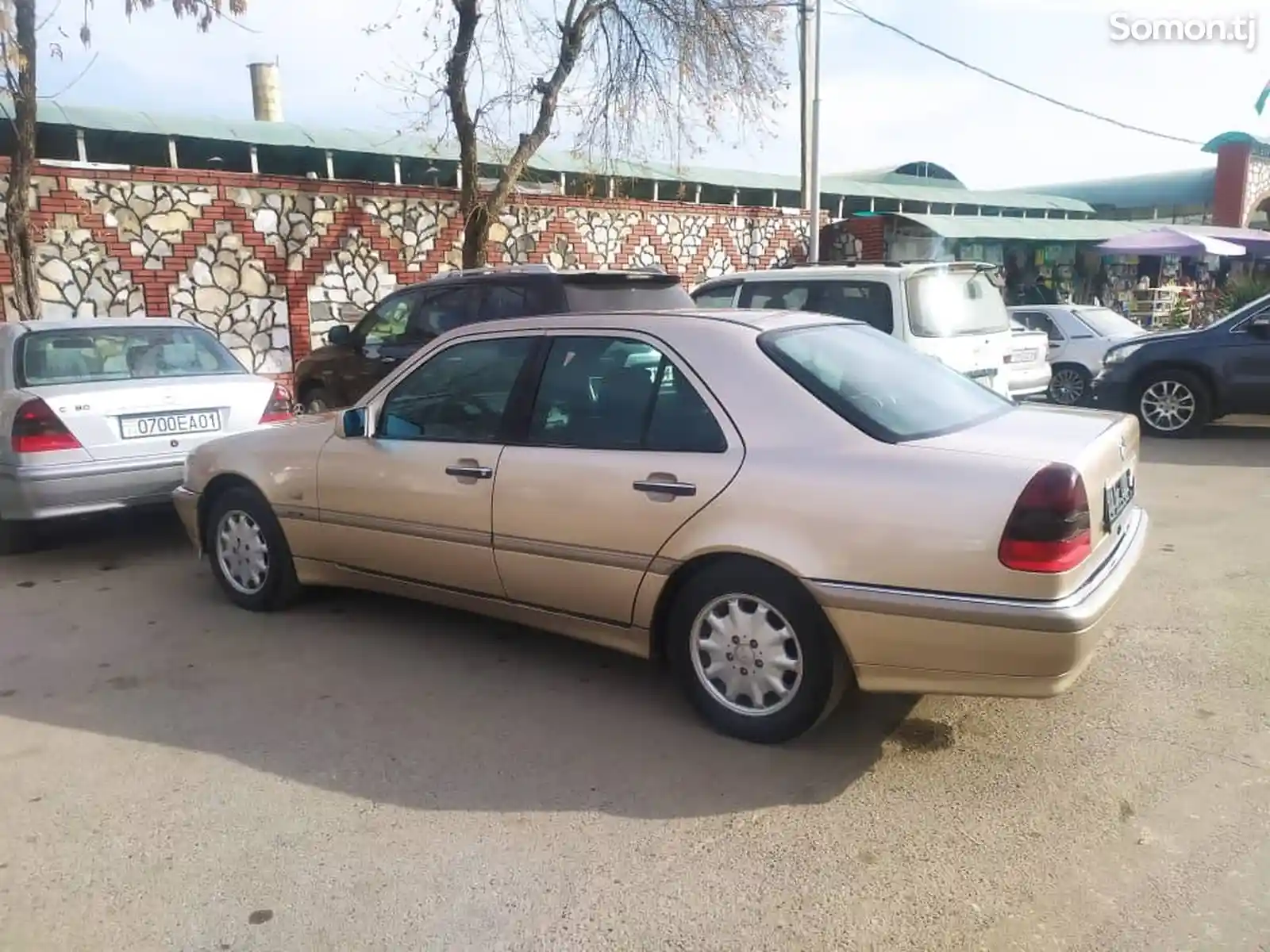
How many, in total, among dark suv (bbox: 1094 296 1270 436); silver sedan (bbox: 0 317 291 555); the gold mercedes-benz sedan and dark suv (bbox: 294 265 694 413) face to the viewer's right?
0

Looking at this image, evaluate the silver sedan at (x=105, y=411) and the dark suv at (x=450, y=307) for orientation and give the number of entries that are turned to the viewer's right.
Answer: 0

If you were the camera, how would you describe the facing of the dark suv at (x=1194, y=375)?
facing to the left of the viewer

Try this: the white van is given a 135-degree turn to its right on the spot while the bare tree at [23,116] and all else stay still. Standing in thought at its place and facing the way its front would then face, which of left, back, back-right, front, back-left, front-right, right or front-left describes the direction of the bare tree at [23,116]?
back

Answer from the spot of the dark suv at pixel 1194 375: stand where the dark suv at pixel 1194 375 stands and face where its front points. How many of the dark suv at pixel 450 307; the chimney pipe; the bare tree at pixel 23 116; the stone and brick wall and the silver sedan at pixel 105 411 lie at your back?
0

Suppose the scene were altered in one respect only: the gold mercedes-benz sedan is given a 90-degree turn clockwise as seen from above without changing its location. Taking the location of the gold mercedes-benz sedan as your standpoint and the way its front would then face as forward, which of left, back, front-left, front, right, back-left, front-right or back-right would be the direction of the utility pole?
front-left

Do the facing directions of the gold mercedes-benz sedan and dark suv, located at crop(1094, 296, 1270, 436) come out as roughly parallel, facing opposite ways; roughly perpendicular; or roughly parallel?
roughly parallel

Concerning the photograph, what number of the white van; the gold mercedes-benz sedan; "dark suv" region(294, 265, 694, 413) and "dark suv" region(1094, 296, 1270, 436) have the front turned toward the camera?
0

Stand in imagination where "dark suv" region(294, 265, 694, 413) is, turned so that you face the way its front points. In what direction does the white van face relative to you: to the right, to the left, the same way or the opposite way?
the same way

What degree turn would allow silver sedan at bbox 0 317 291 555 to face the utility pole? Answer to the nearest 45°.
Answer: approximately 90° to its right

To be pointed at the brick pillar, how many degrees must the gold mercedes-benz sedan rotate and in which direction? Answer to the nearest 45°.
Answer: approximately 90° to its right

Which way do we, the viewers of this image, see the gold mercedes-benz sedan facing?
facing away from the viewer and to the left of the viewer

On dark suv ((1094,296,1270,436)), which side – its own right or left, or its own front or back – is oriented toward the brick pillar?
right

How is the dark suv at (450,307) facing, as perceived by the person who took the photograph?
facing away from the viewer and to the left of the viewer

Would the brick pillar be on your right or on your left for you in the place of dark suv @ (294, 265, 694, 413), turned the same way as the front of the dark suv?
on your right
